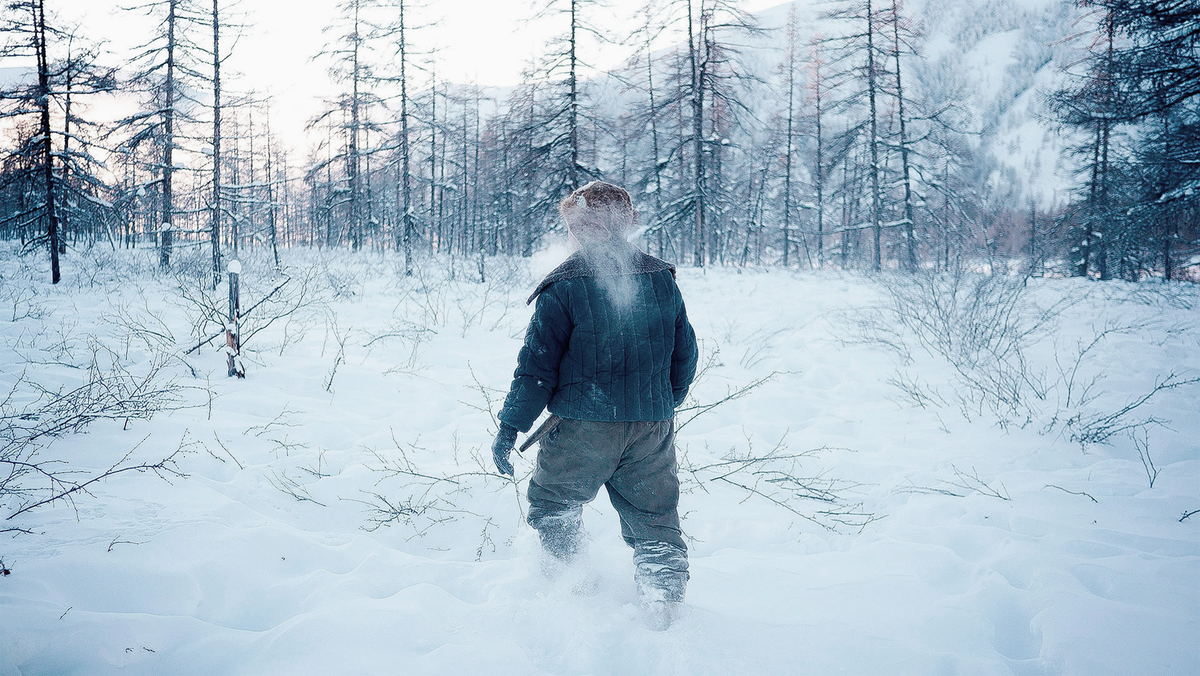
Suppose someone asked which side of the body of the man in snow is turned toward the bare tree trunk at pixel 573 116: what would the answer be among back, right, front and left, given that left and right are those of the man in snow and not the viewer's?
front

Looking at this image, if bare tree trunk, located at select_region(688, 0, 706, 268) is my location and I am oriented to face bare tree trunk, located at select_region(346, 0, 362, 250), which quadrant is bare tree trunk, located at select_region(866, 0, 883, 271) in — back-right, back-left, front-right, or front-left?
back-right

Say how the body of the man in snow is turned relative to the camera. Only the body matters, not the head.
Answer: away from the camera

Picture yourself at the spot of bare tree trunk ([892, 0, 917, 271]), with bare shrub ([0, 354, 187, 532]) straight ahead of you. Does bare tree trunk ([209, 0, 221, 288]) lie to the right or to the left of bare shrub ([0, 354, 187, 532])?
right

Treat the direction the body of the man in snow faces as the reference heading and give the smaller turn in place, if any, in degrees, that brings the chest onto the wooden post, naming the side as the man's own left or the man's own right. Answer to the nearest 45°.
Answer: approximately 45° to the man's own left

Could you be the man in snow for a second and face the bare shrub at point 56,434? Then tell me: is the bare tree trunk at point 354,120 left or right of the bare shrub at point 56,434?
right

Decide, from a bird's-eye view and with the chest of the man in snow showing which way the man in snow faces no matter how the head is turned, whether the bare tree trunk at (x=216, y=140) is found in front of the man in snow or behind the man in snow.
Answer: in front

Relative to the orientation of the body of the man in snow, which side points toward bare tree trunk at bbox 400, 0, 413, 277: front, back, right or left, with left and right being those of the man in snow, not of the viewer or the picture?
front
